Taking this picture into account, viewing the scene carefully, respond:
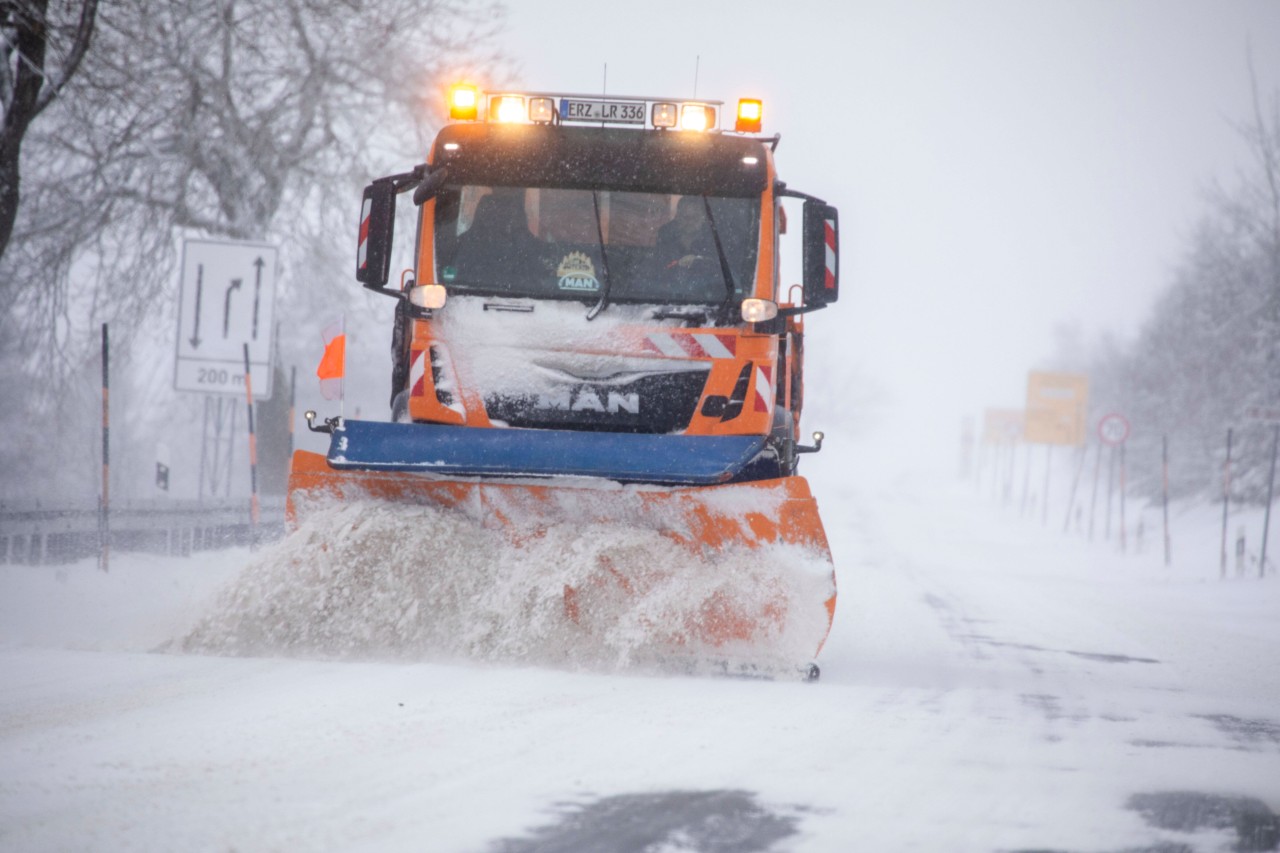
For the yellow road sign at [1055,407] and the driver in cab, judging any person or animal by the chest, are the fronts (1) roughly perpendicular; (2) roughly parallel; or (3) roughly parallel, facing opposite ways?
roughly parallel

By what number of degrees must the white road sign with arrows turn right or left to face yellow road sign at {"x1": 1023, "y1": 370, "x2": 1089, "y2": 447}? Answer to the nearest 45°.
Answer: approximately 135° to its left

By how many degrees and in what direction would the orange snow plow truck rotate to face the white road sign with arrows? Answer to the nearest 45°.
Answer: approximately 135° to its right

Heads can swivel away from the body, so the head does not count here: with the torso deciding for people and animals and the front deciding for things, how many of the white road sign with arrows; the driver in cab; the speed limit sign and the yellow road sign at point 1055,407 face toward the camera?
4

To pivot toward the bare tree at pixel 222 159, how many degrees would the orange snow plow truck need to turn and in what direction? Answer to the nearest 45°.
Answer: approximately 135° to its right

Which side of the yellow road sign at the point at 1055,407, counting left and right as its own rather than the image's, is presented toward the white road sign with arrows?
front

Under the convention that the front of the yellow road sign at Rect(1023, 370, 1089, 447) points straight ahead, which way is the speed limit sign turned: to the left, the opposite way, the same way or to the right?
the same way

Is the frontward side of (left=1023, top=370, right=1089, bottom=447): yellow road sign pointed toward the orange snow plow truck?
yes

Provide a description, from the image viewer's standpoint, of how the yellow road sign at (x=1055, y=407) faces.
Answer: facing the viewer

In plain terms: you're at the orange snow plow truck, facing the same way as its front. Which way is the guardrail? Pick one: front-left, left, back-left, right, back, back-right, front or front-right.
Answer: back-right

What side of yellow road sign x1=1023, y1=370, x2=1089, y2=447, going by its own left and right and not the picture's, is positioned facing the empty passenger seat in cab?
front

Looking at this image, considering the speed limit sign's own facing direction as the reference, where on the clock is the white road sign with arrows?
The white road sign with arrows is roughly at 1 o'clock from the speed limit sign.

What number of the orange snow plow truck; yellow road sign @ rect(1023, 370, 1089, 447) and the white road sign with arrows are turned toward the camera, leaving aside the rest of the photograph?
3

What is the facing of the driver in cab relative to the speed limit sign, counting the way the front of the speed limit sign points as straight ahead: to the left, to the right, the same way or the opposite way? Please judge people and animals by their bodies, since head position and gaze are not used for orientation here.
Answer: the same way

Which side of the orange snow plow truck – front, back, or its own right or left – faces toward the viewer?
front

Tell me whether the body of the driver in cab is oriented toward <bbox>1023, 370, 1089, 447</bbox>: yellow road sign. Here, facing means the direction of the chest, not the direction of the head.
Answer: no

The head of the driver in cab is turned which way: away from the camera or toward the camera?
toward the camera
